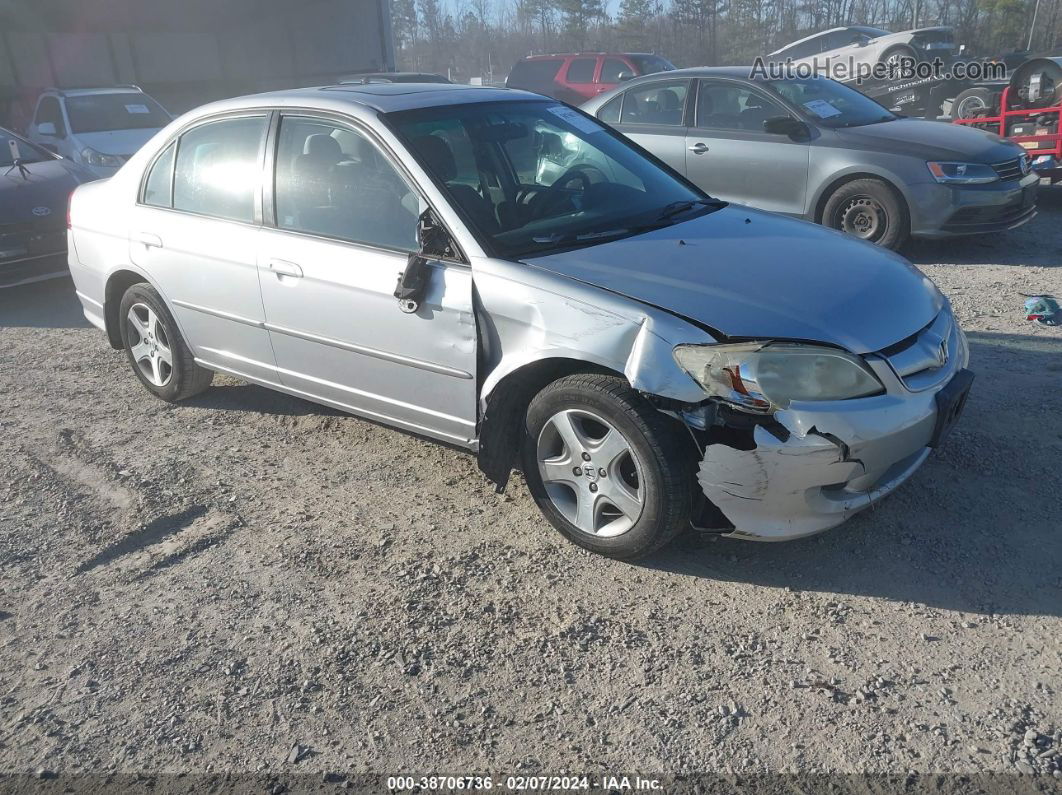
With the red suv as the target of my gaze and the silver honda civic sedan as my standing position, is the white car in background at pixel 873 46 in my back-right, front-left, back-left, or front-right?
front-right

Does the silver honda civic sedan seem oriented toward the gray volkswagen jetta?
no

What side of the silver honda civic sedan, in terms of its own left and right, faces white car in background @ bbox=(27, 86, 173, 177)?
back

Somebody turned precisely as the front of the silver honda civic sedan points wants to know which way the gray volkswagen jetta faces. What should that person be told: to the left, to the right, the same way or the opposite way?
the same way

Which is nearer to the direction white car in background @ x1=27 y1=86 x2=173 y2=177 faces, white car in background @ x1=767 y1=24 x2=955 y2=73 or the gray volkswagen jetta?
the gray volkswagen jetta

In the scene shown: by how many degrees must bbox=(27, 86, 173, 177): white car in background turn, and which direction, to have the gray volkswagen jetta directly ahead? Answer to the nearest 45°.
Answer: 0° — it already faces it

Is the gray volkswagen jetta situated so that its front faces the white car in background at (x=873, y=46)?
no

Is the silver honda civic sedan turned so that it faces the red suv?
no

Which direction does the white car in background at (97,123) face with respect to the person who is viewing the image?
facing the viewer and to the right of the viewer
